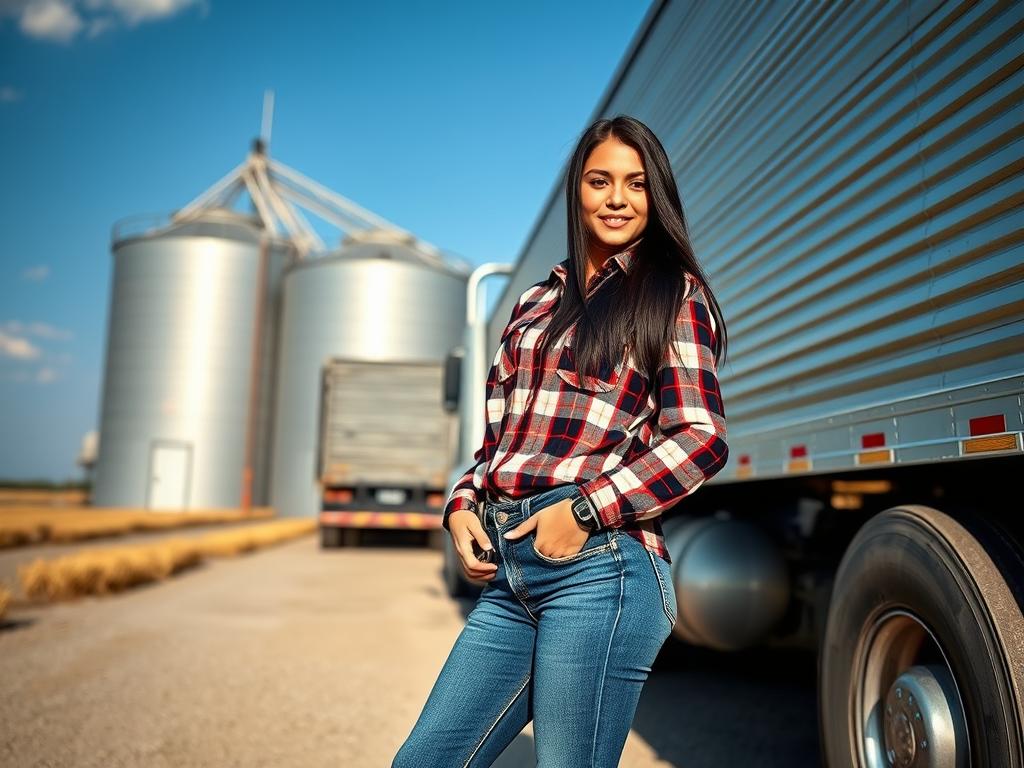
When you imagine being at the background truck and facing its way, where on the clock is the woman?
The woman is roughly at 6 o'clock from the background truck.

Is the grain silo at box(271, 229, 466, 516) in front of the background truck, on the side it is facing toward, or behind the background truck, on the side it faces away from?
in front

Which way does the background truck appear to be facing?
away from the camera

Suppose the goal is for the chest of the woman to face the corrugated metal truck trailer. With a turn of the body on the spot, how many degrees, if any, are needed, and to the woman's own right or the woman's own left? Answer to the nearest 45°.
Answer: approximately 180°

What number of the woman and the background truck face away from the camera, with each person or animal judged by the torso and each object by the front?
1

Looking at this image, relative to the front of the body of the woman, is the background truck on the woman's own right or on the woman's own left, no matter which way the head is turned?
on the woman's own right

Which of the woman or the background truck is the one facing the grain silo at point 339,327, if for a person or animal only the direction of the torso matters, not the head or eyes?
the background truck

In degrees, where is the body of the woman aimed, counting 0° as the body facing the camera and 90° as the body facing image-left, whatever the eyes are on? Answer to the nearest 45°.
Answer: approximately 45°

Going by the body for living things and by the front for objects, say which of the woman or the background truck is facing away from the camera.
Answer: the background truck

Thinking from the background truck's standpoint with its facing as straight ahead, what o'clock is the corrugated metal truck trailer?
The corrugated metal truck trailer is roughly at 6 o'clock from the background truck.
